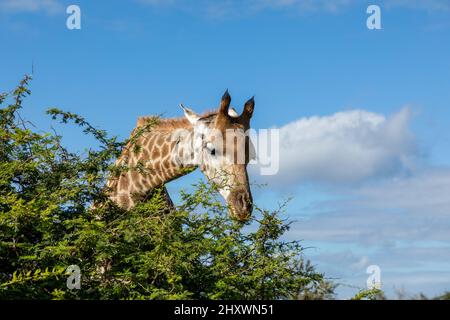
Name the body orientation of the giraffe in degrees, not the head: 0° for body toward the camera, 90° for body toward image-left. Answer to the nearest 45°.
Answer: approximately 315°
